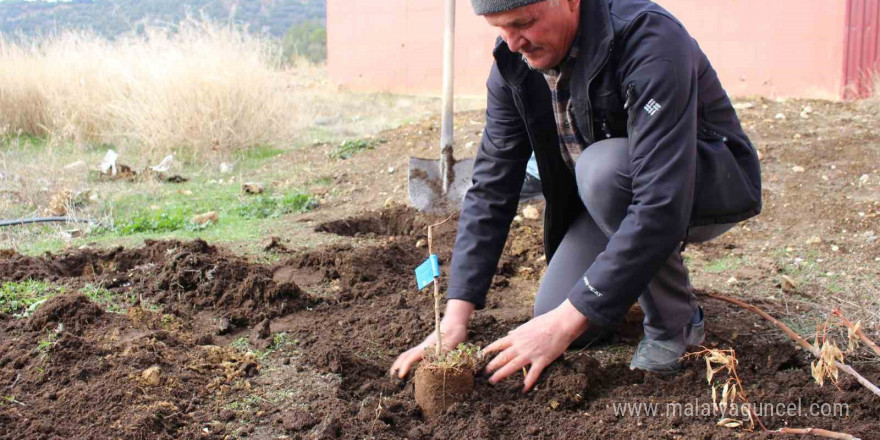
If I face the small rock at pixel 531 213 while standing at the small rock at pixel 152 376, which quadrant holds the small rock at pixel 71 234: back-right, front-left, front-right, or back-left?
front-left

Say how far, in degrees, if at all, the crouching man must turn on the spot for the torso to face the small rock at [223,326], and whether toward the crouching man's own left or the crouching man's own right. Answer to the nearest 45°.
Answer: approximately 45° to the crouching man's own right

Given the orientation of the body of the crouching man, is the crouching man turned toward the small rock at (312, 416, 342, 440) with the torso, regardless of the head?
yes

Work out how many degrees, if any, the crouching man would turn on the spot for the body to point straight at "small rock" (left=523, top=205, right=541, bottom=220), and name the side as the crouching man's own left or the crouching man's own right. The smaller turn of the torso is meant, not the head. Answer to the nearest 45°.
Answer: approximately 135° to the crouching man's own right

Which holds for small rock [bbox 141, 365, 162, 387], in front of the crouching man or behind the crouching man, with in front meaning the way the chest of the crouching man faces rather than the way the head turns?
in front

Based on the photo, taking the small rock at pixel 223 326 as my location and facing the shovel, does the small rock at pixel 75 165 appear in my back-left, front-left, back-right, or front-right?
front-left

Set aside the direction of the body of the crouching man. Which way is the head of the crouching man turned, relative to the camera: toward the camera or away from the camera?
toward the camera

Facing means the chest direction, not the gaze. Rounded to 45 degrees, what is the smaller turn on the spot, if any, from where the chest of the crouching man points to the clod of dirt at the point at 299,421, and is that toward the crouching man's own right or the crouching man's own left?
0° — they already face it

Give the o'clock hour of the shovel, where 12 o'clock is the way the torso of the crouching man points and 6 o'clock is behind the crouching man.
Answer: The shovel is roughly at 4 o'clock from the crouching man.

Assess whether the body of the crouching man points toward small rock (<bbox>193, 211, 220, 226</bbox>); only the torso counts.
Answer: no

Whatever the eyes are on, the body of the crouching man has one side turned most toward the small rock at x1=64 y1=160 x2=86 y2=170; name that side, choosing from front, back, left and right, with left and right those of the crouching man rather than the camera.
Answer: right

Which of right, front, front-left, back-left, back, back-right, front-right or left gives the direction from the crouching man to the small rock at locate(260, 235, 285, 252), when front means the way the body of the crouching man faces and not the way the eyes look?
right

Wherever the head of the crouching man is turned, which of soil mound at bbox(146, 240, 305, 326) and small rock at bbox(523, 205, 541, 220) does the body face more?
the soil mound
